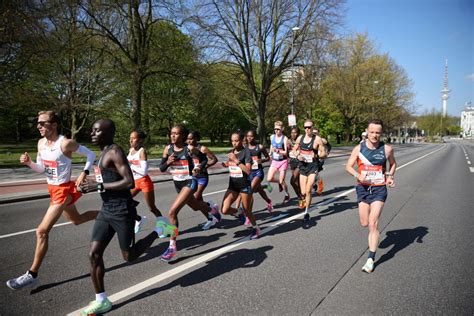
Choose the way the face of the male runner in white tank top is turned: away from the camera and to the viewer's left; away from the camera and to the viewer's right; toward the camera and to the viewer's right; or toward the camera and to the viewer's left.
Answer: toward the camera and to the viewer's left

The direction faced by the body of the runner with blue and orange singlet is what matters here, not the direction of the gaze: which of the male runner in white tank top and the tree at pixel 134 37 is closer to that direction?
the male runner in white tank top

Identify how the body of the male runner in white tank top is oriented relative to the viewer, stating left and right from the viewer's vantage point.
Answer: facing the viewer and to the left of the viewer

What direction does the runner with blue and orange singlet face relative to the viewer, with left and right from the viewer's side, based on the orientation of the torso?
facing the viewer

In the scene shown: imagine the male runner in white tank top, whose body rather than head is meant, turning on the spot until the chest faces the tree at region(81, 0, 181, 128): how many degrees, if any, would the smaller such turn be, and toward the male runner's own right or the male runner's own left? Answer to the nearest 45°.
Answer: approximately 135° to the male runner's own right

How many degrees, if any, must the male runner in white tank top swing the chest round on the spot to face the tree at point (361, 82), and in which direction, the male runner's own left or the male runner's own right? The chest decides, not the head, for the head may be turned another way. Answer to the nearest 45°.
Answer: approximately 180°

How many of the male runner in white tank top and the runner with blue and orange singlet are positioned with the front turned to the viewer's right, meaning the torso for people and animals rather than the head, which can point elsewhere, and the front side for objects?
0

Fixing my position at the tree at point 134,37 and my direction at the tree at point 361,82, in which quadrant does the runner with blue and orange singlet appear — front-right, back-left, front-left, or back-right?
back-right

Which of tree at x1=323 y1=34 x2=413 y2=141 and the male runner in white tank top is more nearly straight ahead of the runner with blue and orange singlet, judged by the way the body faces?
the male runner in white tank top

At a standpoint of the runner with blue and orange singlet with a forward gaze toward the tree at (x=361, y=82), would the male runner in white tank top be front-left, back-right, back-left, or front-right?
back-left

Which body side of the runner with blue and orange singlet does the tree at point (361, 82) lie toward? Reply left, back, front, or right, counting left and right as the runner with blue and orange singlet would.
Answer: back

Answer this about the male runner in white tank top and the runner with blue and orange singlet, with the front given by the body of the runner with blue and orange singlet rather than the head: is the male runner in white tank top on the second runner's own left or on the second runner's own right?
on the second runner's own right

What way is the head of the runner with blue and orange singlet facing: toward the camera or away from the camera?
toward the camera

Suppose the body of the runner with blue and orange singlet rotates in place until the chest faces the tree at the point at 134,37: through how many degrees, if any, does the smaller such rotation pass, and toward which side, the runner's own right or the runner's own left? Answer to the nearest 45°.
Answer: approximately 135° to the runner's own right
